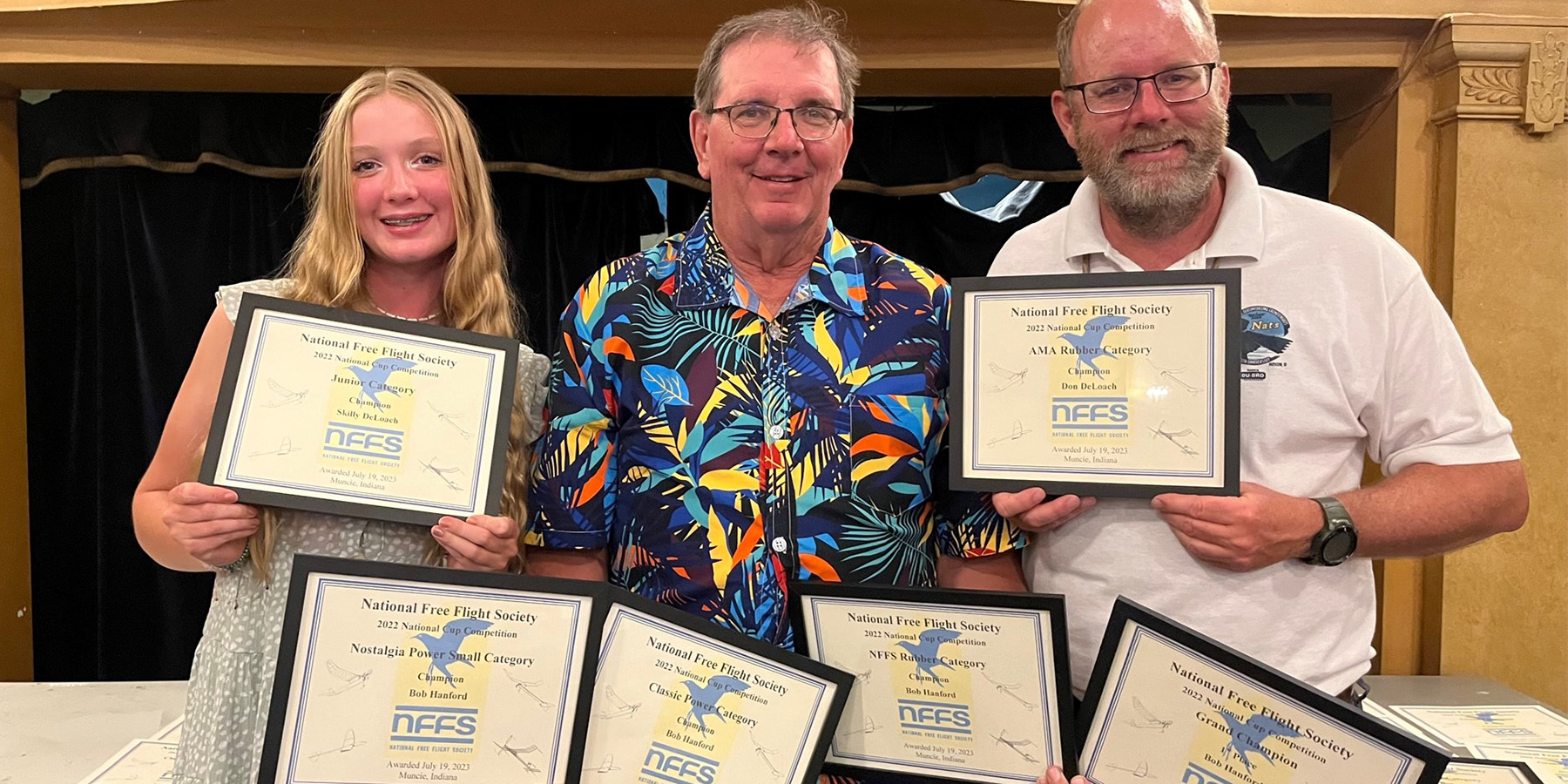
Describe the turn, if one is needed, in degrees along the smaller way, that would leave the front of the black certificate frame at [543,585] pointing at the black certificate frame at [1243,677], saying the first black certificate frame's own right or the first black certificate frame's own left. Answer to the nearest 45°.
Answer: approximately 90° to the first black certificate frame's own left

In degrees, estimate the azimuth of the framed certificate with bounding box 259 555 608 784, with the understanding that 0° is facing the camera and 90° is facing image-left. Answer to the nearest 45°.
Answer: approximately 0°

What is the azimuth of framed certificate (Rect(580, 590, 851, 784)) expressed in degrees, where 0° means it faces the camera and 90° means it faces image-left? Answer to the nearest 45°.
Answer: approximately 0°

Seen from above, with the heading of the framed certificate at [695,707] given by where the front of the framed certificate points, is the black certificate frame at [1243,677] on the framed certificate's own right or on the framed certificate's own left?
on the framed certificate's own left
